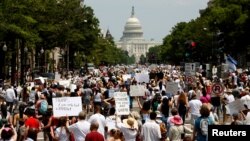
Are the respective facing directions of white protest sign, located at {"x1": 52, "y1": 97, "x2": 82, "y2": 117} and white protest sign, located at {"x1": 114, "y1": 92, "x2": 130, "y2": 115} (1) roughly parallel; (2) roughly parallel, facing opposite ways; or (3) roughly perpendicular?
roughly parallel

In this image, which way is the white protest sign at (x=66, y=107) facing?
toward the camera

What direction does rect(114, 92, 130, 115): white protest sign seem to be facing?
toward the camera

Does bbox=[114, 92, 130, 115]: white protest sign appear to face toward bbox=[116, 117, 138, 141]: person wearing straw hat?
yes

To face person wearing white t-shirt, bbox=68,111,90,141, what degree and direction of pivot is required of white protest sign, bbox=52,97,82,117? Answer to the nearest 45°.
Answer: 0° — it already faces them

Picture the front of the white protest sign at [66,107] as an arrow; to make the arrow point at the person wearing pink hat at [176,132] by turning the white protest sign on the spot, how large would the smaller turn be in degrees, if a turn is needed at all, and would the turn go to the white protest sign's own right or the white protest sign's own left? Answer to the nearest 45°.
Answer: approximately 45° to the white protest sign's own left
